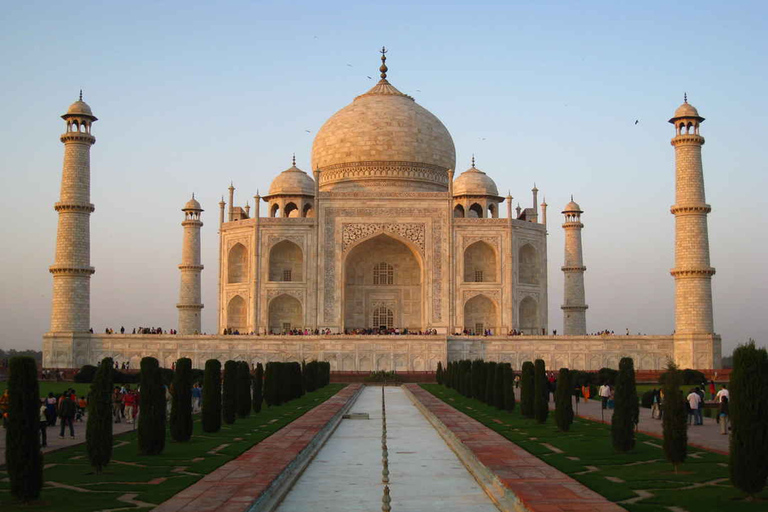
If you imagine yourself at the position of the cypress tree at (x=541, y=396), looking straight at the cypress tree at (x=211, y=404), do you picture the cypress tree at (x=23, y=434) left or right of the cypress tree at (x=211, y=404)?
left

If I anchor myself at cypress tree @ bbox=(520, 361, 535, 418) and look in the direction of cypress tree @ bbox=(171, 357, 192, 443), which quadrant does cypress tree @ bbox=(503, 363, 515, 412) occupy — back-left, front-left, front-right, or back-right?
back-right

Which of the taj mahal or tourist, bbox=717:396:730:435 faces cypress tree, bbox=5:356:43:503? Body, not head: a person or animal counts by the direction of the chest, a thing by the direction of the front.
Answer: the taj mahal

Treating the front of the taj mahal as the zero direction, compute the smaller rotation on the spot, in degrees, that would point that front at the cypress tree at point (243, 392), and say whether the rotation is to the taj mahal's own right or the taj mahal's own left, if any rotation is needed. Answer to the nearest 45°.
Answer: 0° — it already faces it

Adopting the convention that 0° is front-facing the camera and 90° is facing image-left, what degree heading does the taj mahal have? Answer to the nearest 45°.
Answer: approximately 0°

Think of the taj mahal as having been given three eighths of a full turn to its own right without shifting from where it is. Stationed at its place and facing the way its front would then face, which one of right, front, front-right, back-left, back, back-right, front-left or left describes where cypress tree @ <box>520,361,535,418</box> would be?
back-left

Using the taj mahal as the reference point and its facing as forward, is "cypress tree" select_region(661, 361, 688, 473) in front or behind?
in front
